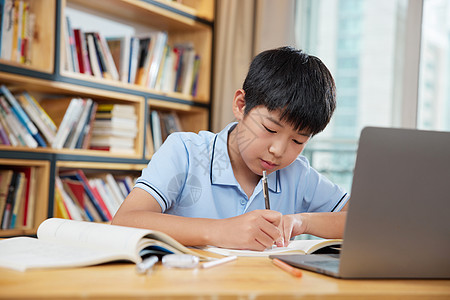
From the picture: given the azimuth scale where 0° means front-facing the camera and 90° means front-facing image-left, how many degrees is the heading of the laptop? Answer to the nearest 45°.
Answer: approximately 135°

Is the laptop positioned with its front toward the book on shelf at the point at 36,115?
yes

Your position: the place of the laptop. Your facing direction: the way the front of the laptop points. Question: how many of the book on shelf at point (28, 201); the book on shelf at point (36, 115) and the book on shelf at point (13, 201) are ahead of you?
3

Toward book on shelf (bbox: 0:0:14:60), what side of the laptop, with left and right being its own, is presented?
front

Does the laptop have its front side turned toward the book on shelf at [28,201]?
yes

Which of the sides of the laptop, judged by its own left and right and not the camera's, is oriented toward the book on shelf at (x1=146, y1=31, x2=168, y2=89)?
front

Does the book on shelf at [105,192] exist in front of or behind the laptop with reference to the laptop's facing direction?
in front

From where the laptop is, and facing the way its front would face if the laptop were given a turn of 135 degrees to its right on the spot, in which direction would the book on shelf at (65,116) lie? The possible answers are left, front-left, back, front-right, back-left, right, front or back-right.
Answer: back-left

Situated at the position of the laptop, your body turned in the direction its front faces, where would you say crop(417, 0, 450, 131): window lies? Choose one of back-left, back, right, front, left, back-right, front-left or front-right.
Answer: front-right

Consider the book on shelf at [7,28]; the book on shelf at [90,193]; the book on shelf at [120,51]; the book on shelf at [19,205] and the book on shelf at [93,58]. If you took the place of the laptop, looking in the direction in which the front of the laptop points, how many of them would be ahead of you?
5

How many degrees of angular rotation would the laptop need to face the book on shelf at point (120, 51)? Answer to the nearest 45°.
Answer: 0° — it already faces it

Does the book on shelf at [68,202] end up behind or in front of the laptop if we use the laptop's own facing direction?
in front

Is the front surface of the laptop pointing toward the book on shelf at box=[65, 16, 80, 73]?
yes
